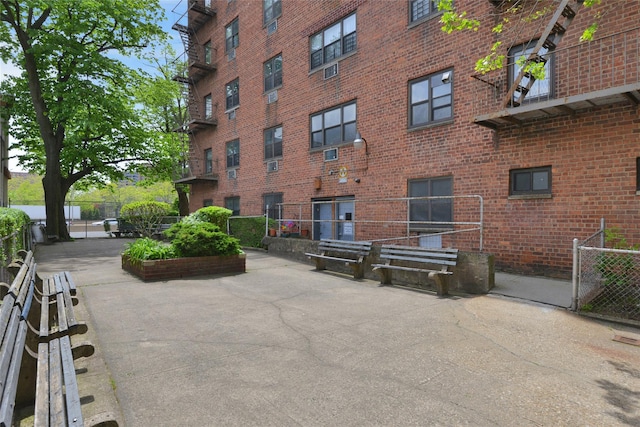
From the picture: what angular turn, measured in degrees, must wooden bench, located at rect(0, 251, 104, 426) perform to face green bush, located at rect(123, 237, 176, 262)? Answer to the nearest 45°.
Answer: approximately 90° to its left

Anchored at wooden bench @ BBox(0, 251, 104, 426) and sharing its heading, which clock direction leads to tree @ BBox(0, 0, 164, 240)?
The tree is roughly at 9 o'clock from the wooden bench.

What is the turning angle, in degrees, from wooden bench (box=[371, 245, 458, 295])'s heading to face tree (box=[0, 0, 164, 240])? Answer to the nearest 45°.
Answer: approximately 90° to its right

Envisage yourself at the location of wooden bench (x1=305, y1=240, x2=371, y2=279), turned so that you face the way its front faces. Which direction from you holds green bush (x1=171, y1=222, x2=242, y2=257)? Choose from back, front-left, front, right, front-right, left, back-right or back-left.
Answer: front-right

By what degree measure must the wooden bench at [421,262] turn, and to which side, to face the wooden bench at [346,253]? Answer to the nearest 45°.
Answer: approximately 90° to its right

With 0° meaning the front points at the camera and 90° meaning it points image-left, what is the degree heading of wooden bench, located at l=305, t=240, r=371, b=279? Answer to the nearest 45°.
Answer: approximately 45°

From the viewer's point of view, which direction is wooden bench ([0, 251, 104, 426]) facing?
to the viewer's right

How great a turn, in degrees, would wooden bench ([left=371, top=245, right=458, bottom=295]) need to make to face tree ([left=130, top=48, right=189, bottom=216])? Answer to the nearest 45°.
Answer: approximately 90° to its right
